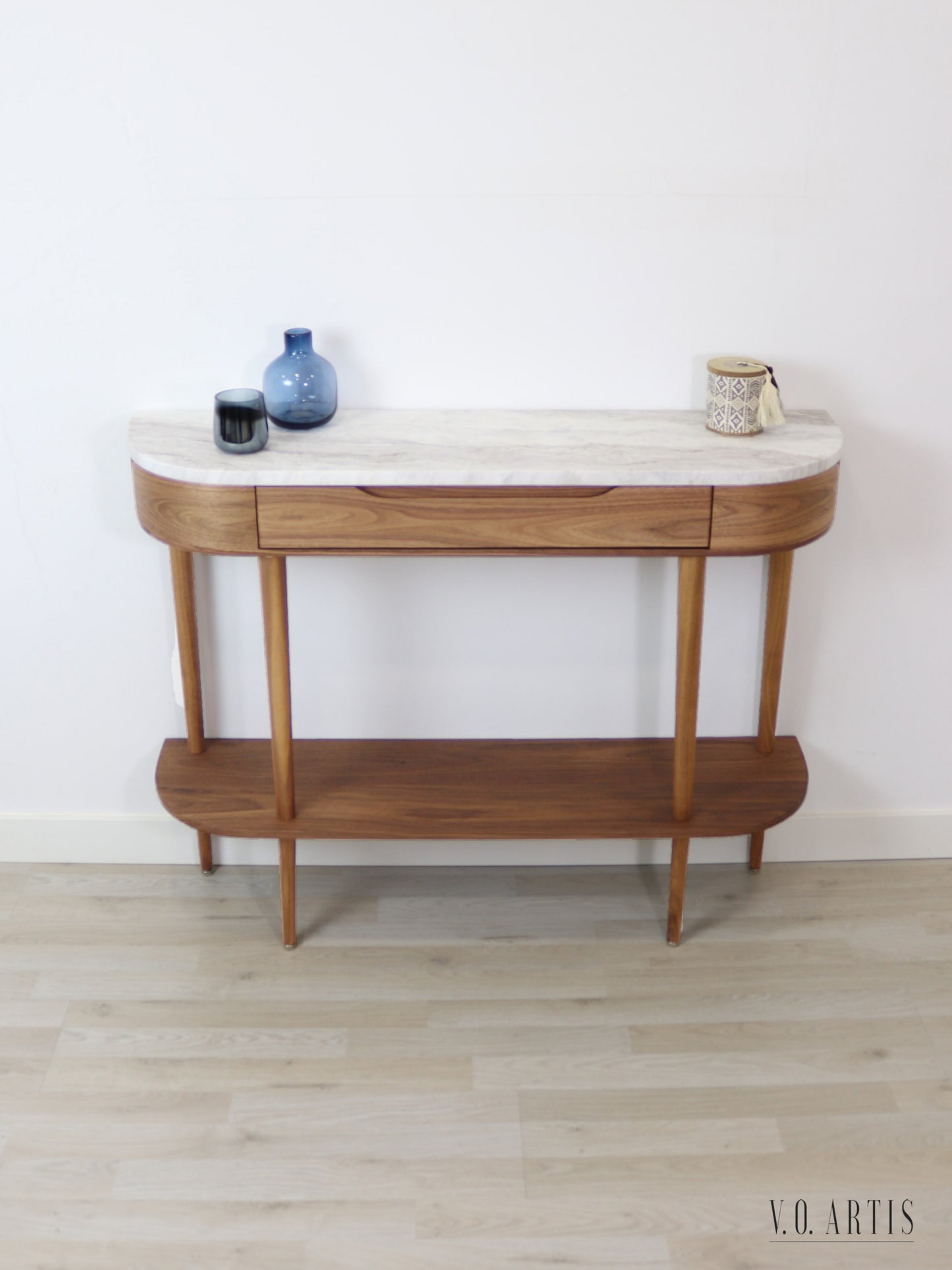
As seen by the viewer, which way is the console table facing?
toward the camera
